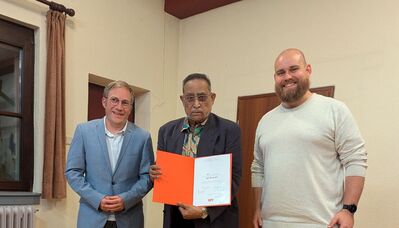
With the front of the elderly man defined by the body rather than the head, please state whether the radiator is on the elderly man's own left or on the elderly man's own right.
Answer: on the elderly man's own right

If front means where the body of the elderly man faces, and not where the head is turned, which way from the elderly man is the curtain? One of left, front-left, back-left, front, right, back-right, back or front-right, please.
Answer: back-right

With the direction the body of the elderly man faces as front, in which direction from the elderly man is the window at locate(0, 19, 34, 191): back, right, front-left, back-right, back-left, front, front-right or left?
back-right

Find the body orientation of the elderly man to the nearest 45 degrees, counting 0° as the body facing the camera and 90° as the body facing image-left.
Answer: approximately 0°

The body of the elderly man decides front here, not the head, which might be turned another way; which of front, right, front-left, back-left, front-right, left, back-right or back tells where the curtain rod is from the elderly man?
back-right
